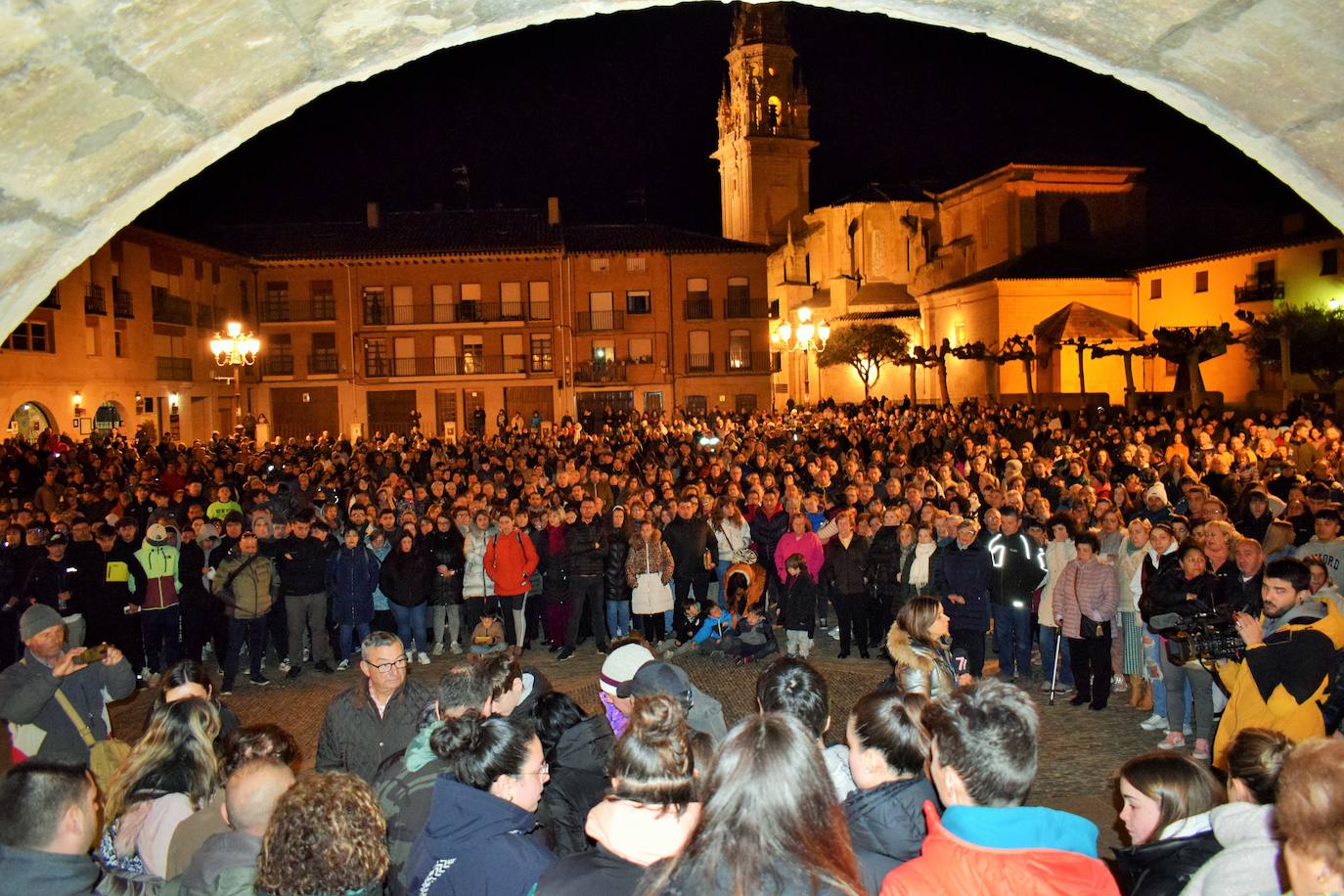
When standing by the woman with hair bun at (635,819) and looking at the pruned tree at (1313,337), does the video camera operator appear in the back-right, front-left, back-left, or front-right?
front-right

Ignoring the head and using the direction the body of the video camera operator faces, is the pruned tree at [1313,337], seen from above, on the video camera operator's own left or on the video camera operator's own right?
on the video camera operator's own right

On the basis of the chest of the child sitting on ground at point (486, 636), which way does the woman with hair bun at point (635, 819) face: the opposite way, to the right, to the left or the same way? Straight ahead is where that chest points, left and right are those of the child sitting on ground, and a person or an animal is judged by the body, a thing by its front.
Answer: the opposite way

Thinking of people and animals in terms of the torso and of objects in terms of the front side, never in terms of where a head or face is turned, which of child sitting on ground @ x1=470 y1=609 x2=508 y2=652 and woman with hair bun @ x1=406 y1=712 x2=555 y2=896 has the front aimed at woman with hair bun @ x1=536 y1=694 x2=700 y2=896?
the child sitting on ground

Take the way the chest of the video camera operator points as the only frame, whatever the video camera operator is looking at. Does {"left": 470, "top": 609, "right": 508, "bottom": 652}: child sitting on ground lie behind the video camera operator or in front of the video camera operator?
in front

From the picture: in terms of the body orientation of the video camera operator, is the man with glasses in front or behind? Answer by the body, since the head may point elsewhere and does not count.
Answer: in front

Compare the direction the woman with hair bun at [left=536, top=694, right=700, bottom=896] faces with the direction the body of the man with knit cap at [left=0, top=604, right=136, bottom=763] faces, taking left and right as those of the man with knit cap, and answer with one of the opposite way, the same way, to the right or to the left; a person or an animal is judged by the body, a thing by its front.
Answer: to the left

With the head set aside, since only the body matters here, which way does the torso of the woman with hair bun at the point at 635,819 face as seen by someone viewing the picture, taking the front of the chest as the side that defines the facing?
away from the camera

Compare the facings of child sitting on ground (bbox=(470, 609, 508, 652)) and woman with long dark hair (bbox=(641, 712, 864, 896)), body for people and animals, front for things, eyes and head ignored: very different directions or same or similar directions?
very different directions

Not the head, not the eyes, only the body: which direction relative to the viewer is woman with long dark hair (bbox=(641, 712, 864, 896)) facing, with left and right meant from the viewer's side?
facing away from the viewer

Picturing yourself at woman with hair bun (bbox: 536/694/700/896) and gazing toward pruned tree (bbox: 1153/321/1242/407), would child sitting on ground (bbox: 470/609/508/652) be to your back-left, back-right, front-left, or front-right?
front-left

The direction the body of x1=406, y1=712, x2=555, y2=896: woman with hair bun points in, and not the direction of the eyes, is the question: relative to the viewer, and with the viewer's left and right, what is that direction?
facing away from the viewer and to the right of the viewer

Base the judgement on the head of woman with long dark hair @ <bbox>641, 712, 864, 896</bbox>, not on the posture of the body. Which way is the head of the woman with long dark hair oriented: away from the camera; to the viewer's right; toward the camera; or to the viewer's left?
away from the camera

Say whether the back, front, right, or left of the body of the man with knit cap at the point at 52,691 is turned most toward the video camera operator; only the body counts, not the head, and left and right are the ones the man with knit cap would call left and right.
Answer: front

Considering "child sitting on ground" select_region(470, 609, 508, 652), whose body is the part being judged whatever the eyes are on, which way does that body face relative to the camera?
toward the camera

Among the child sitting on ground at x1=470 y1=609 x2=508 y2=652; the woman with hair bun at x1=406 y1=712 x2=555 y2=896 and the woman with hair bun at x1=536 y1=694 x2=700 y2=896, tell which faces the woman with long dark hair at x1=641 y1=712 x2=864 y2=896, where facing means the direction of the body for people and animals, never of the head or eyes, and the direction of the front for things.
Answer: the child sitting on ground
